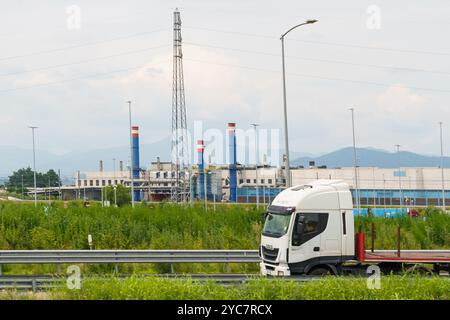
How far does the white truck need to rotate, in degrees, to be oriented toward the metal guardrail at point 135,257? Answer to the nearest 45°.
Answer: approximately 45° to its right

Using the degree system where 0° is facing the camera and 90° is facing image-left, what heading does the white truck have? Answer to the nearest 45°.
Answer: approximately 45°
